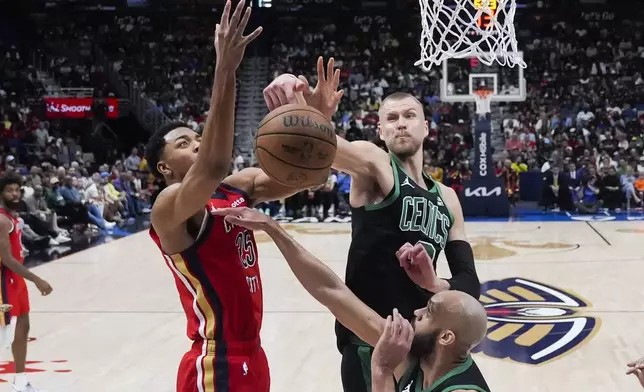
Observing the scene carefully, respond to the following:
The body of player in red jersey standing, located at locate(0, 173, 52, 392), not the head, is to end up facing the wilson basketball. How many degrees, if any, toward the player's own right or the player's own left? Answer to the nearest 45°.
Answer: approximately 45° to the player's own right

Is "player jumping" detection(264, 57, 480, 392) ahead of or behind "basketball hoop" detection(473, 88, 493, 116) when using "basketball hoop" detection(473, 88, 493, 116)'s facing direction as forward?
ahead

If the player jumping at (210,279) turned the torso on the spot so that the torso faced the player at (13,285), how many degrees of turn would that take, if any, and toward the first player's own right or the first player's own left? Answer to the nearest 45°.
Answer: approximately 180°

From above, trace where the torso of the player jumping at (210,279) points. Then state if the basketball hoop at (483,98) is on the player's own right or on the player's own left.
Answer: on the player's own left

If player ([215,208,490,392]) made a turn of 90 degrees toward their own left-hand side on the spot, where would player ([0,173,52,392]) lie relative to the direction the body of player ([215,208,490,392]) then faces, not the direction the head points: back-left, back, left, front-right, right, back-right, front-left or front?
back-right

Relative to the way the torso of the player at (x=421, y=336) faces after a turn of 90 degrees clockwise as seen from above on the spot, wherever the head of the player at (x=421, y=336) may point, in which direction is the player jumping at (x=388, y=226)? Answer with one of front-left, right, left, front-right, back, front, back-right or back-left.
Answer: front

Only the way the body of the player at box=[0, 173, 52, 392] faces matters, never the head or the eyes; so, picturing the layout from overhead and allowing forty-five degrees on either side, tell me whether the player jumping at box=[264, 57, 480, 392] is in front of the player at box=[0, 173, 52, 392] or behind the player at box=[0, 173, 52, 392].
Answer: in front

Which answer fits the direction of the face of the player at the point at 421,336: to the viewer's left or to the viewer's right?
to the viewer's left

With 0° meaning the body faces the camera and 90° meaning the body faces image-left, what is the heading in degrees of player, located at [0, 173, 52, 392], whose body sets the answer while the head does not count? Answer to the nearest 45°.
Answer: approximately 315°

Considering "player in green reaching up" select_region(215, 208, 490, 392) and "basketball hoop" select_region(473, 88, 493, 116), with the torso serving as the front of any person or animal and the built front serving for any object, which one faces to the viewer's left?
the player in green reaching up

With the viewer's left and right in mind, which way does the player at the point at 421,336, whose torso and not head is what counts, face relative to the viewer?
facing to the left of the viewer

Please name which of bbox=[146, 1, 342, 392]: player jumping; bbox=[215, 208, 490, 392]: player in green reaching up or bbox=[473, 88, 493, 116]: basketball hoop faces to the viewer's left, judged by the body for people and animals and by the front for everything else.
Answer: bbox=[215, 208, 490, 392]: player in green reaching up
